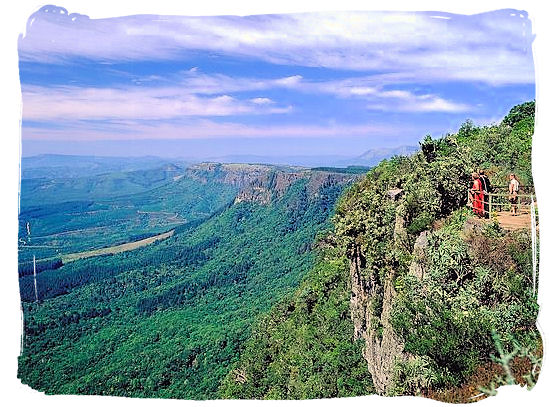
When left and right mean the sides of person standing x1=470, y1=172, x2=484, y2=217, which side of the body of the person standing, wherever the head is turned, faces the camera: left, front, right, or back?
left

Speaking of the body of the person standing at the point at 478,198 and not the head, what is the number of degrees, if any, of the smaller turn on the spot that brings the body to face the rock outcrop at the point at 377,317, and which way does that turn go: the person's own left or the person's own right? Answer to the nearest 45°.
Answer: approximately 45° to the person's own left
